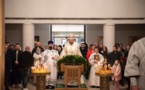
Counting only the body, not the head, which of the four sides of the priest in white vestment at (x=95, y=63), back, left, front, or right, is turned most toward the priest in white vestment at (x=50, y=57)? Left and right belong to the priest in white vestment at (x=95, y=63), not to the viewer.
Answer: right

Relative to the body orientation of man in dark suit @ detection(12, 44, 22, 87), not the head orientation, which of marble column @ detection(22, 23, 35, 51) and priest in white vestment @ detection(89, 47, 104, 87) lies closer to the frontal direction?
the priest in white vestment

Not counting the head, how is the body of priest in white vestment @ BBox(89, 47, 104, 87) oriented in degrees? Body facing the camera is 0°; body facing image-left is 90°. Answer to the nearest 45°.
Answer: approximately 0°

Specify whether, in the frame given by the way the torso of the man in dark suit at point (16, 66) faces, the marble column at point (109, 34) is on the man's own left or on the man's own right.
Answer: on the man's own left

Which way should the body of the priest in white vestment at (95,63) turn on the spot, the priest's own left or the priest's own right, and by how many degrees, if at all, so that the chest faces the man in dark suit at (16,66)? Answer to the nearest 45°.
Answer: approximately 90° to the priest's own right
